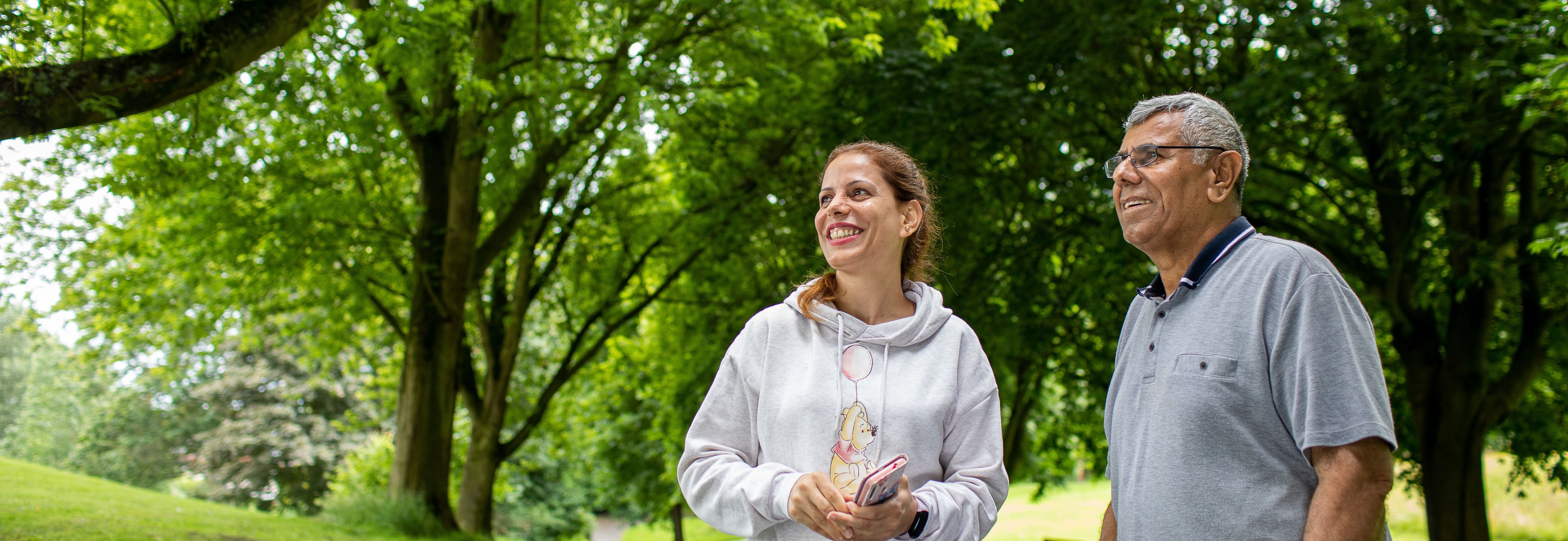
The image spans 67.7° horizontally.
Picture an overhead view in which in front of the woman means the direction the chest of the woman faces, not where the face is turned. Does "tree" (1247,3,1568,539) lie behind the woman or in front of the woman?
behind

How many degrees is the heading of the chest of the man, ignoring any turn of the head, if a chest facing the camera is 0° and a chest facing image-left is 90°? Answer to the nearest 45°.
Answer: approximately 45°

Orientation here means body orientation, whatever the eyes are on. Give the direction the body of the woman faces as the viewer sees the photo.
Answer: toward the camera

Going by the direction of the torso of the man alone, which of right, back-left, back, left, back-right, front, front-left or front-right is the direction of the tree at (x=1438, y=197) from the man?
back-right

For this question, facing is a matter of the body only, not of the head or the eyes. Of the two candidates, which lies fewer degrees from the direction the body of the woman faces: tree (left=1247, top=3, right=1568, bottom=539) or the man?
the man

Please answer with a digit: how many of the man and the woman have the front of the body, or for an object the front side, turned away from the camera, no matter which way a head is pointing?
0

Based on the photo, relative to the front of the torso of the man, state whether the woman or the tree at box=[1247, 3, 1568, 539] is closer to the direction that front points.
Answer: the woman

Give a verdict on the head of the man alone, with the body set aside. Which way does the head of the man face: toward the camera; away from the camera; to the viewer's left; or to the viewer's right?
to the viewer's left
